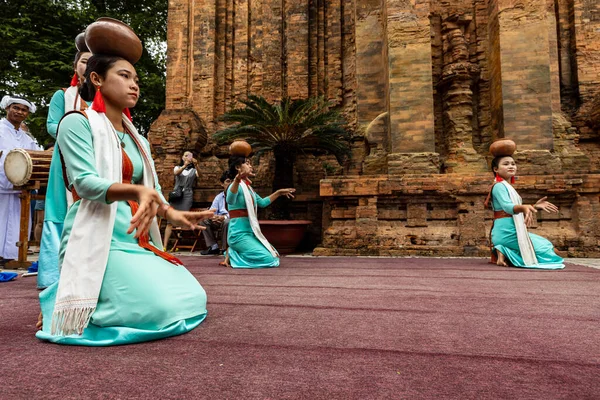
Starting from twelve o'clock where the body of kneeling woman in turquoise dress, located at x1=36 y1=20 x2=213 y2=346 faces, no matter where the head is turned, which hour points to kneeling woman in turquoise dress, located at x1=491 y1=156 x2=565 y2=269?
kneeling woman in turquoise dress, located at x1=491 y1=156 x2=565 y2=269 is roughly at 10 o'clock from kneeling woman in turquoise dress, located at x1=36 y1=20 x2=213 y2=346.

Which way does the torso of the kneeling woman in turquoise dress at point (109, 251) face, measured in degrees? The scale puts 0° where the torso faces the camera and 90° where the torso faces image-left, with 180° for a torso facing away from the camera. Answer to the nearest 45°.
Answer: approximately 315°

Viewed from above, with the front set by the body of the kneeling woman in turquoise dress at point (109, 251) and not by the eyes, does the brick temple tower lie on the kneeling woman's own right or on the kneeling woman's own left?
on the kneeling woman's own left

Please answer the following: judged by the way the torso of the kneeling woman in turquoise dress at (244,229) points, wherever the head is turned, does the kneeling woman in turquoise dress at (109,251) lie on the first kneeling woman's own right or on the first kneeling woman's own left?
on the first kneeling woman's own right

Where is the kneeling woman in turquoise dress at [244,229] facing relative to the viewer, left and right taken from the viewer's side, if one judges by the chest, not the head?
facing to the right of the viewer

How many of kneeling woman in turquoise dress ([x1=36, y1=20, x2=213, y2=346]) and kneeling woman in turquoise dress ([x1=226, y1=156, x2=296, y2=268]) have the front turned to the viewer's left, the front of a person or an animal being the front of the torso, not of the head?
0

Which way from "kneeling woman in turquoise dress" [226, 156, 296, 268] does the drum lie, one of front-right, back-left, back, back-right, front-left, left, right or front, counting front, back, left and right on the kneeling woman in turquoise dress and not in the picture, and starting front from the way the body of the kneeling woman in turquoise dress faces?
back

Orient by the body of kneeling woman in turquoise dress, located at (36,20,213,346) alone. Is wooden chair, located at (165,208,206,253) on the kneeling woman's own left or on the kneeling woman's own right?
on the kneeling woman's own left

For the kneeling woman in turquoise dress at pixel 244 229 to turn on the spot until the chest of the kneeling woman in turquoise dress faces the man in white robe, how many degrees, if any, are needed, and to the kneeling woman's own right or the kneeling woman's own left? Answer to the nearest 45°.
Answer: approximately 180°
